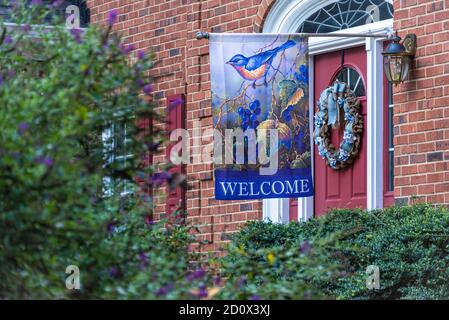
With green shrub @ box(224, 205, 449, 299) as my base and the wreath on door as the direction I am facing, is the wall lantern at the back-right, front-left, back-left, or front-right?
front-right

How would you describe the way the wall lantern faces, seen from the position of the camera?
facing the viewer and to the left of the viewer

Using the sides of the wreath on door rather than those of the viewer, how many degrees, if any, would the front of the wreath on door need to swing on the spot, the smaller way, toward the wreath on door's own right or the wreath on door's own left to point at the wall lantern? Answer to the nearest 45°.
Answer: approximately 90° to the wreath on door's own left

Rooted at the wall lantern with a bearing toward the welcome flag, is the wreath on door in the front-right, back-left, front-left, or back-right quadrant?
front-right

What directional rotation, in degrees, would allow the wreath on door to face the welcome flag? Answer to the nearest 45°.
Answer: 0° — it already faces it

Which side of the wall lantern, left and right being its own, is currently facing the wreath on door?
right

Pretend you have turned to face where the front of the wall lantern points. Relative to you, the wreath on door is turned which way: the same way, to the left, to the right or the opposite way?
the same way

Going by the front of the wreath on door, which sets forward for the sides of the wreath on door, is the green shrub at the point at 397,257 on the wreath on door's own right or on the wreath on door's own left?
on the wreath on door's own left

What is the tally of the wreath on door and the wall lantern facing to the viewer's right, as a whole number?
0

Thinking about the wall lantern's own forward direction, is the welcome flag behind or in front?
in front
